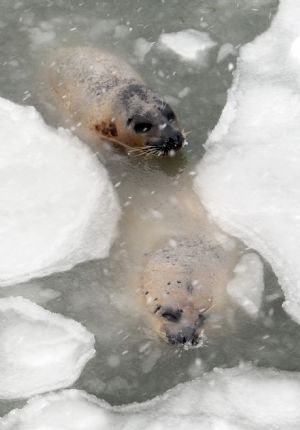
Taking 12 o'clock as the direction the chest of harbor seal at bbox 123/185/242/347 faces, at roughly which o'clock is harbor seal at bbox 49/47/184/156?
harbor seal at bbox 49/47/184/156 is roughly at 5 o'clock from harbor seal at bbox 123/185/242/347.

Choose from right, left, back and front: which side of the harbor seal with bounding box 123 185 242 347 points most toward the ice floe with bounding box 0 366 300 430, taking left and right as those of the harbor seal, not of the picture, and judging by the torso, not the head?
front

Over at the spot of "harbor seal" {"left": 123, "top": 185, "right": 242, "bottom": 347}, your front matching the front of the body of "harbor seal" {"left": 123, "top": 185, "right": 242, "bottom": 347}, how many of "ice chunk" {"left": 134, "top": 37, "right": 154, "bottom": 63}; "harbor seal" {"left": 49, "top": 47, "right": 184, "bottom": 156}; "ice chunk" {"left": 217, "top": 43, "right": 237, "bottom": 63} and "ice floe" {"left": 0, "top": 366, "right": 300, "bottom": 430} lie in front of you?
1

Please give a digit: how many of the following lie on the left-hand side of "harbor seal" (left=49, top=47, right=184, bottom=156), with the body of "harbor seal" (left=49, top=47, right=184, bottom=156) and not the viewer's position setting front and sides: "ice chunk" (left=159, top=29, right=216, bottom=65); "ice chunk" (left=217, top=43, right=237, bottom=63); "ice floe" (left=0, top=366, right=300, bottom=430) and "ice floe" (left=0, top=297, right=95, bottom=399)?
2

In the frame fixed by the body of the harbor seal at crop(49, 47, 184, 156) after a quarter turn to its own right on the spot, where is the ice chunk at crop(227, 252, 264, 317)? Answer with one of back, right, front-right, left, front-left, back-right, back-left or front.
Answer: left

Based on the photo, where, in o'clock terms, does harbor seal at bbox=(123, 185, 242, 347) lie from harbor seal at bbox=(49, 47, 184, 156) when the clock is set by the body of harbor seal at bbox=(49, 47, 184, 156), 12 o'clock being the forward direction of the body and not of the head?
harbor seal at bbox=(123, 185, 242, 347) is roughly at 1 o'clock from harbor seal at bbox=(49, 47, 184, 156).

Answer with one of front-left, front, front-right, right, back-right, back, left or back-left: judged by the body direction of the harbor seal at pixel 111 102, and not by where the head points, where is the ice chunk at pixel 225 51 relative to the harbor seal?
left

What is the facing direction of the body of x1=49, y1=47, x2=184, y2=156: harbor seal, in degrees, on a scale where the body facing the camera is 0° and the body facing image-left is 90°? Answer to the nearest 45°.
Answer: approximately 315°

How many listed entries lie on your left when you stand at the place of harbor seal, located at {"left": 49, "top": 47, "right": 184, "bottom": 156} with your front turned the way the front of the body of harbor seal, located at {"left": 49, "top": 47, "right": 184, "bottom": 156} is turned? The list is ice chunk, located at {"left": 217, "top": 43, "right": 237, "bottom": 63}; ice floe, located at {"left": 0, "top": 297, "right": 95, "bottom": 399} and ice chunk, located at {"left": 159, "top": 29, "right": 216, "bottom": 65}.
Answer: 2

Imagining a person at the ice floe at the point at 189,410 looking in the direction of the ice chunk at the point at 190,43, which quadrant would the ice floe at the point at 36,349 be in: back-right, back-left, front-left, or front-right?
front-left

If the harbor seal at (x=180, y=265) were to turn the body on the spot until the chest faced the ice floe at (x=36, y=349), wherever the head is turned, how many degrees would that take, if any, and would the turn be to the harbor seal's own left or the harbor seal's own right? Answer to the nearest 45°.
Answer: approximately 45° to the harbor seal's own right

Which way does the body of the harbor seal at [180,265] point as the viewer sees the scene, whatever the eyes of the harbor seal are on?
toward the camera

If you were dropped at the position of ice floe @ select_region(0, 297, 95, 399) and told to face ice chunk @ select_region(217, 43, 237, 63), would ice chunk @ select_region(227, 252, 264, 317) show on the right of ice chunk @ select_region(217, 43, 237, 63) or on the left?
right
